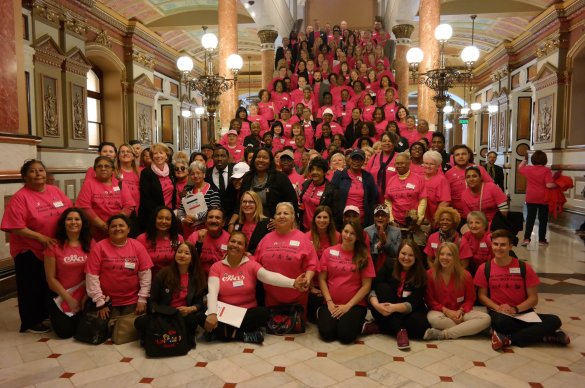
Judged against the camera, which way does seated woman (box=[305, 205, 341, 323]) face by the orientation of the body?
toward the camera

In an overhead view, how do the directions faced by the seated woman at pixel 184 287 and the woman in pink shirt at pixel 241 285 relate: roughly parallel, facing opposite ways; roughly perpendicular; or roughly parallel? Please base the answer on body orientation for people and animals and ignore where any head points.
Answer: roughly parallel

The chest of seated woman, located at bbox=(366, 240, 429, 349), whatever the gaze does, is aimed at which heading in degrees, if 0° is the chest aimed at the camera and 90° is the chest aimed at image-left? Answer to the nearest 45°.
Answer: approximately 0°

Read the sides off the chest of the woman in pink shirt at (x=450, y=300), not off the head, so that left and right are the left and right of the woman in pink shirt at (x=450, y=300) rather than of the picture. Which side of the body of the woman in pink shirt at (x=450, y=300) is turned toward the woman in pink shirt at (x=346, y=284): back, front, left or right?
right

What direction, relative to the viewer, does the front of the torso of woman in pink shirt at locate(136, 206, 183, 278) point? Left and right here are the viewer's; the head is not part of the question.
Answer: facing the viewer

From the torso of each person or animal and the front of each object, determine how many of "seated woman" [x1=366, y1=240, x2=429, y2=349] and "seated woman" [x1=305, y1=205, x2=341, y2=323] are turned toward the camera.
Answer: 2

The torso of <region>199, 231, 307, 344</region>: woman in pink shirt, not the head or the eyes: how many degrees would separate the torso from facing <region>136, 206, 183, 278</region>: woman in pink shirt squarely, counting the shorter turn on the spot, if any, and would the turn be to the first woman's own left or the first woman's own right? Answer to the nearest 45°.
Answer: approximately 135° to the first woman's own right

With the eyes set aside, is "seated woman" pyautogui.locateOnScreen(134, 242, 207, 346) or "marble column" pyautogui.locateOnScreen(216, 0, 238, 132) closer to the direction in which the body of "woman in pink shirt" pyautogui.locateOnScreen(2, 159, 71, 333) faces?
the seated woman

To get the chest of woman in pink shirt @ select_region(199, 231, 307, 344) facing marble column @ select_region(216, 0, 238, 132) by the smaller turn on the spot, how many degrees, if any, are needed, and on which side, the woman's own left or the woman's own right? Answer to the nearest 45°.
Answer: approximately 180°

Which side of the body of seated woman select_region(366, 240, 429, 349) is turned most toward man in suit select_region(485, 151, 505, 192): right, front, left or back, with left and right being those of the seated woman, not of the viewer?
back

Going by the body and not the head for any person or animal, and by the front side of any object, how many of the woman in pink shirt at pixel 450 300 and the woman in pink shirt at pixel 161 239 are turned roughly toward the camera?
2

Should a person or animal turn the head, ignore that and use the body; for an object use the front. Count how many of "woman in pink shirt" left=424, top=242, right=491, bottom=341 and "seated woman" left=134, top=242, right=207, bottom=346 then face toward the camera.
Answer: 2

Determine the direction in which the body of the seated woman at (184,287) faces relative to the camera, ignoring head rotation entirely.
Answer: toward the camera

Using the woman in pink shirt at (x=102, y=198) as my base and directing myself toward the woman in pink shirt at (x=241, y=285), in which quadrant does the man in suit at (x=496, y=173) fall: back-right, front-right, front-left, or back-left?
front-left

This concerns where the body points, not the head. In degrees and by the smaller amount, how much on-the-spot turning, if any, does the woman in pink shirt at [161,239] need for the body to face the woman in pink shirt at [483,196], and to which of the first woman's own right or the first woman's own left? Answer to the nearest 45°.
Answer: approximately 90° to the first woman's own left

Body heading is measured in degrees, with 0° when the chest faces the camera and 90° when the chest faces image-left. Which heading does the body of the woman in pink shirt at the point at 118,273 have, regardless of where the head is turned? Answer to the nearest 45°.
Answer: approximately 0°

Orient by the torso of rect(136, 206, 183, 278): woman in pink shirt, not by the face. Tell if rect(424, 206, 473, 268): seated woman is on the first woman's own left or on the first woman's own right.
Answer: on the first woman's own left
